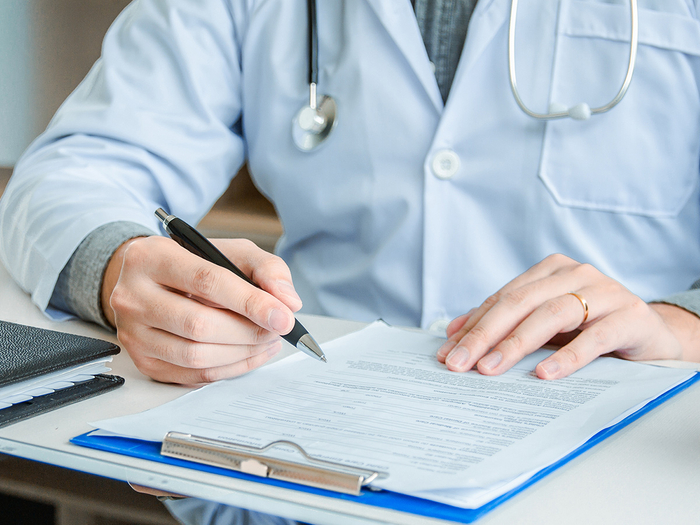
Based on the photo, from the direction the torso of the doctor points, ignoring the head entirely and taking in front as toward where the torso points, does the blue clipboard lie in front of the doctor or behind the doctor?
in front

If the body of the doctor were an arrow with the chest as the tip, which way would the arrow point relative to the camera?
toward the camera
